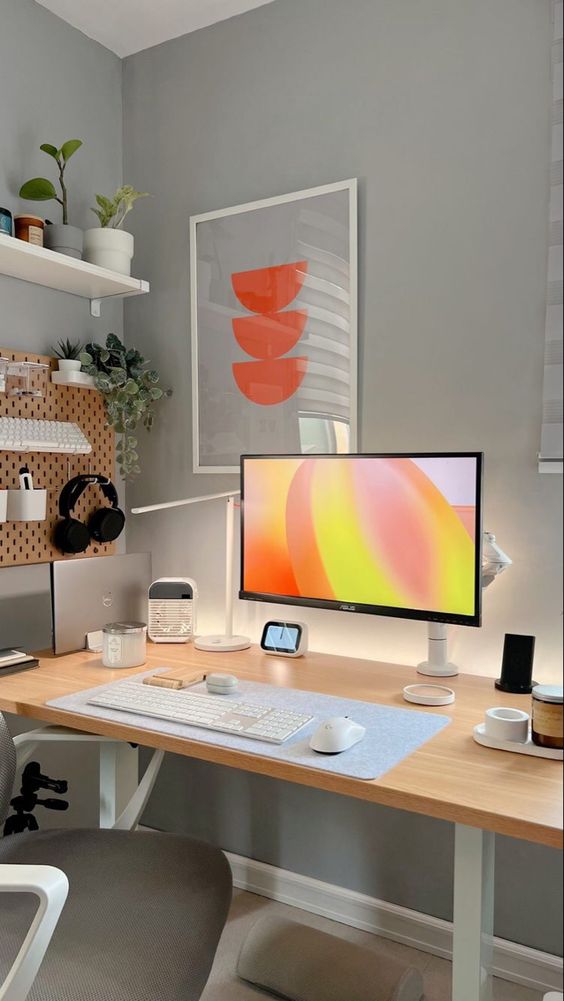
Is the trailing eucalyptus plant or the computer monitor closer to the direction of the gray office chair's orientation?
the computer monitor

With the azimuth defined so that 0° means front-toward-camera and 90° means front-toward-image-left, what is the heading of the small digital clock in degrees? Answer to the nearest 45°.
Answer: approximately 45°

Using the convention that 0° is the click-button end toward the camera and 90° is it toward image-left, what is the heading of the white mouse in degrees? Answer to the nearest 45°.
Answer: approximately 225°

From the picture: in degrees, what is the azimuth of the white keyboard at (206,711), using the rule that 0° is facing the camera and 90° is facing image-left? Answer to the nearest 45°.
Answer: approximately 45°

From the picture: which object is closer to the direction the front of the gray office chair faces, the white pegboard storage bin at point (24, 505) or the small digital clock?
the small digital clock

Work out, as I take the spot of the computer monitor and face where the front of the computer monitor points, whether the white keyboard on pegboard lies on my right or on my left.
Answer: on my right
